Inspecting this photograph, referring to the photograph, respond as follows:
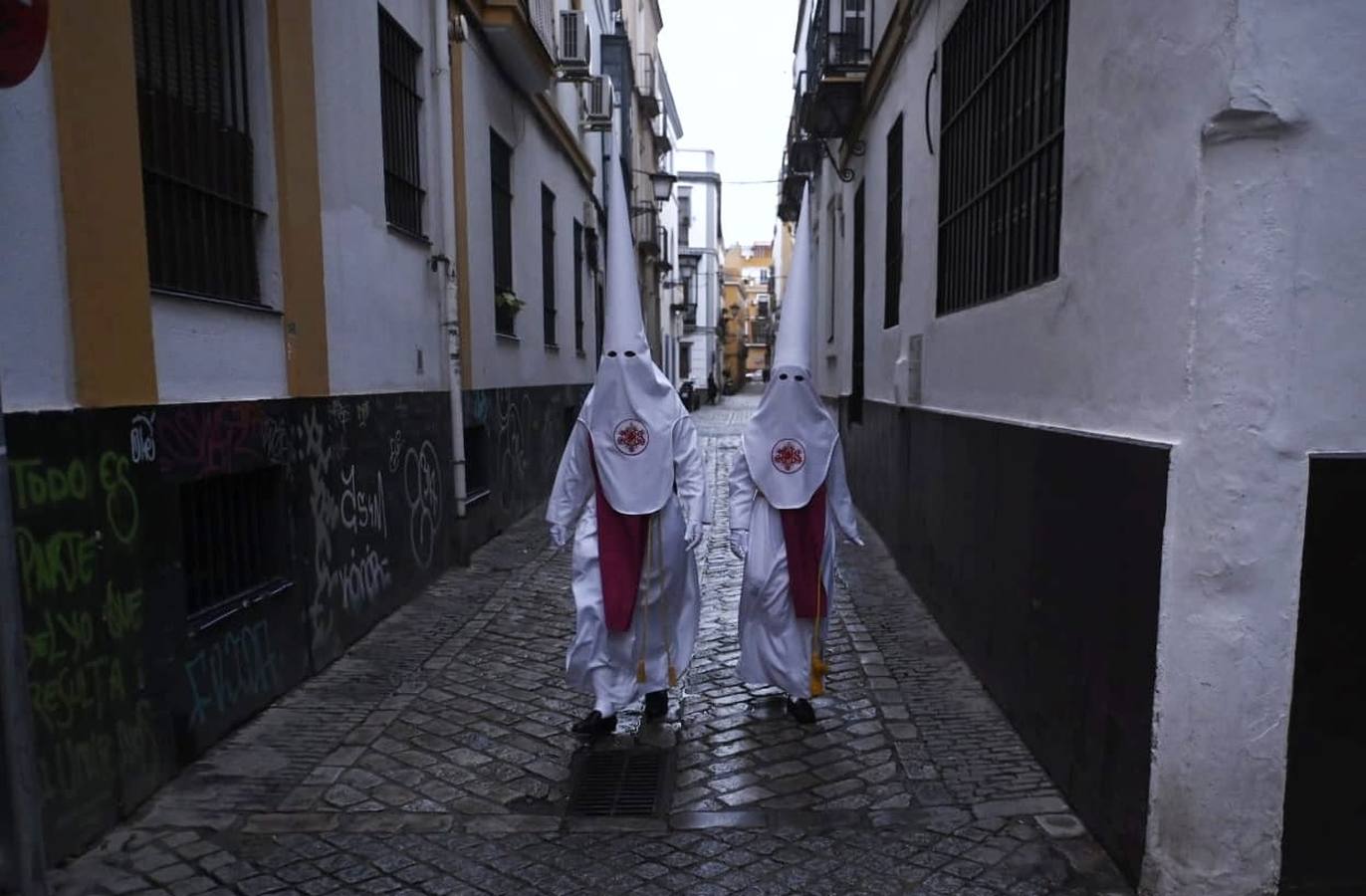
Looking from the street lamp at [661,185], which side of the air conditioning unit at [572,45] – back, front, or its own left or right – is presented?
left

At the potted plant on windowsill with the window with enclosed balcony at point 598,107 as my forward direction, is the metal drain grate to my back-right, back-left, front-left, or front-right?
back-right

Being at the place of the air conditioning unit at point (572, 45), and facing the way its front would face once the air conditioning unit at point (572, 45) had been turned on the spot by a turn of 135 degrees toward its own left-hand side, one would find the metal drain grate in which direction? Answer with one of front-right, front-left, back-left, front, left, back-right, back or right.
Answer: back-left

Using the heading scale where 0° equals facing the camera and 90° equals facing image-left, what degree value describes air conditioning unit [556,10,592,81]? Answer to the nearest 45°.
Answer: approximately 270°
